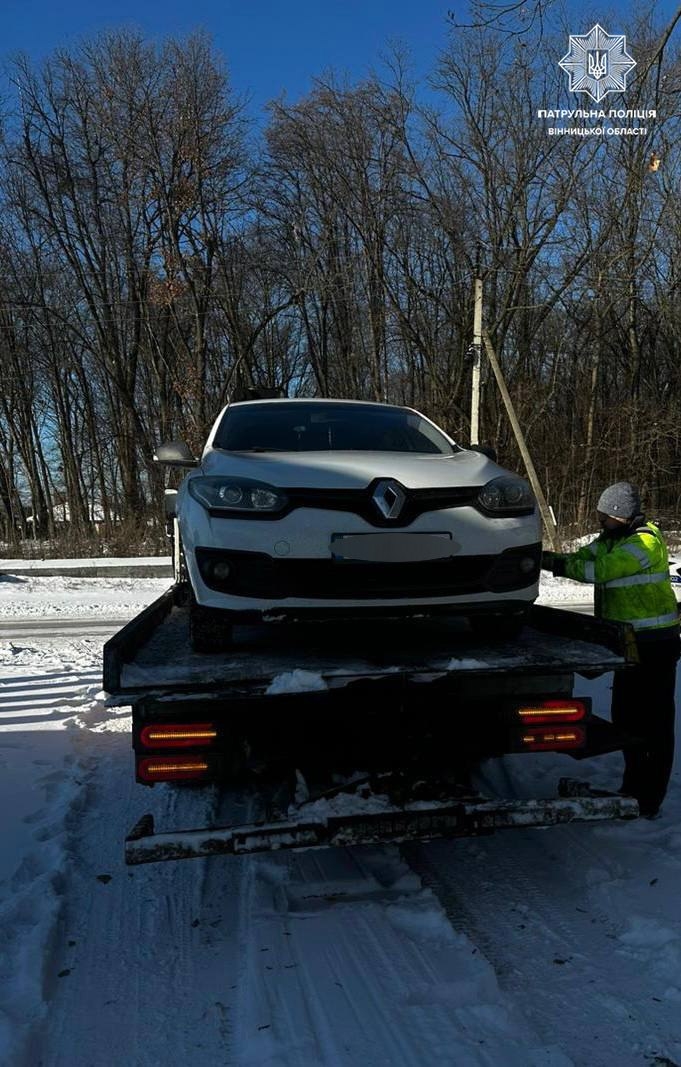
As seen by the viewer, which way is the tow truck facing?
away from the camera

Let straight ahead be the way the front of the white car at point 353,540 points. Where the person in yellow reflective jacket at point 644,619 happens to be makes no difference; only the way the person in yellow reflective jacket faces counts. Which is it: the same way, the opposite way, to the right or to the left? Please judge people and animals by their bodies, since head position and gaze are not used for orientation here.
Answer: to the right

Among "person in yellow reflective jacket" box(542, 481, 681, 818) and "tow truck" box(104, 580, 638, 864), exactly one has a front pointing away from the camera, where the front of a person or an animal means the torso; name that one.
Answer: the tow truck

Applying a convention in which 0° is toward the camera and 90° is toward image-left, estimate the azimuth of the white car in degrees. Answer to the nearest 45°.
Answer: approximately 0°

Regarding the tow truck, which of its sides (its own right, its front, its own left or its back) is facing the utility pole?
front

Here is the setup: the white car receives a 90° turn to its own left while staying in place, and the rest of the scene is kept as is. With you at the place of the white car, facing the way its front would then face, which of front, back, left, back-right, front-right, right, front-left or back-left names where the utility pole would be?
left

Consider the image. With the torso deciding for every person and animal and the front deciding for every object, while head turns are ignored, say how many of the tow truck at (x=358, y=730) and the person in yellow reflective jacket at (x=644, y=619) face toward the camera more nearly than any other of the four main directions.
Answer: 0

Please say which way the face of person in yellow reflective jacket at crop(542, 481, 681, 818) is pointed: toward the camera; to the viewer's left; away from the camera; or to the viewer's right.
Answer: to the viewer's left

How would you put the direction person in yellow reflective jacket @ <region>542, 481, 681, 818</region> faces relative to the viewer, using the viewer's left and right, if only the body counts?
facing to the left of the viewer

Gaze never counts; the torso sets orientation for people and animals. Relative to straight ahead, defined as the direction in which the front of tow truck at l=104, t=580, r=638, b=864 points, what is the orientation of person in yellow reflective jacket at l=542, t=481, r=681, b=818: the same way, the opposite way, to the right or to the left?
to the left

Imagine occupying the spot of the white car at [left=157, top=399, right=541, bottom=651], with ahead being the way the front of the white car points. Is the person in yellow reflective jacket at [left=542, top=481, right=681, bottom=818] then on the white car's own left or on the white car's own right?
on the white car's own left
